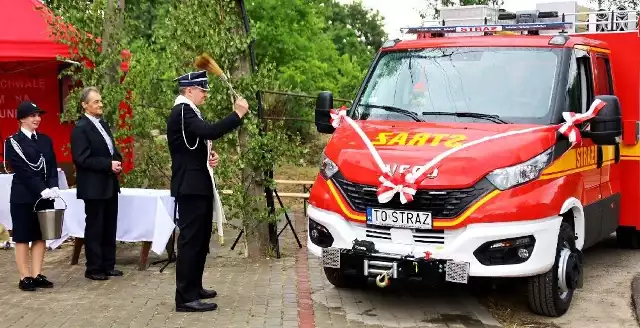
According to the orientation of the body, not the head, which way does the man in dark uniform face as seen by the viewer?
to the viewer's right

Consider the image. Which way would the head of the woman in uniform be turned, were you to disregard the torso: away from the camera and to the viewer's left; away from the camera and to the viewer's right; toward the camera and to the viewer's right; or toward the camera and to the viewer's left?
toward the camera and to the viewer's right

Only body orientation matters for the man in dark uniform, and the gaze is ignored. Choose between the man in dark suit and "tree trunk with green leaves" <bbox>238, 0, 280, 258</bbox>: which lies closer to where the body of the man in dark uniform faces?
the tree trunk with green leaves

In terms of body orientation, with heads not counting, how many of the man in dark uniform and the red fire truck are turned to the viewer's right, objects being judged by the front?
1

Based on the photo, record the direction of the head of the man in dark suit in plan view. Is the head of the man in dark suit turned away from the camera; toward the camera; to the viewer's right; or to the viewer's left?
to the viewer's right

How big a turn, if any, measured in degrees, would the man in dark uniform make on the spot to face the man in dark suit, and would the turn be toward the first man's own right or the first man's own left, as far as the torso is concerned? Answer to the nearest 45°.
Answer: approximately 135° to the first man's own left

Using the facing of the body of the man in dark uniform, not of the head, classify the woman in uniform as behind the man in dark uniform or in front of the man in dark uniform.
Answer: behind

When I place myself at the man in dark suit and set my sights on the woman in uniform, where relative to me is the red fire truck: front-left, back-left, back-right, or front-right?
back-left

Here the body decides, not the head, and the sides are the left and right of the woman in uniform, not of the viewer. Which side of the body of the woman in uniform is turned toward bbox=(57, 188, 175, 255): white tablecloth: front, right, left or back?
left

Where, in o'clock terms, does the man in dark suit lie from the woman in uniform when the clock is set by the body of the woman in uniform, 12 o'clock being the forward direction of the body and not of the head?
The man in dark suit is roughly at 10 o'clock from the woman in uniform.

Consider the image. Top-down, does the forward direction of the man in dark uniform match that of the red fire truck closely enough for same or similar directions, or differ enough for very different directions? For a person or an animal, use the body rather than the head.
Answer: very different directions

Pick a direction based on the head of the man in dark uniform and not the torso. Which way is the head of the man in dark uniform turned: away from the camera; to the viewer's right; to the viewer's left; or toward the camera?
to the viewer's right

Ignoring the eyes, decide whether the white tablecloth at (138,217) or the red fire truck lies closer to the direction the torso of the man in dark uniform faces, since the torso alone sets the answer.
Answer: the red fire truck

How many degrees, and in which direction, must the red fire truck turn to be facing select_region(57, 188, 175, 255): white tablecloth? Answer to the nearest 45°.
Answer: approximately 45° to its right

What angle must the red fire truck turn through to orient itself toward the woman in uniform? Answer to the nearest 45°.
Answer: approximately 45° to its right

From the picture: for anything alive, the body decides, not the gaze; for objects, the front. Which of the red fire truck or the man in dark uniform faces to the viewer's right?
the man in dark uniform

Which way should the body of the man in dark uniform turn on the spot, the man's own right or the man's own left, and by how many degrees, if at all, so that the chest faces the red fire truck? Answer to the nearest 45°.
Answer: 0° — they already face it
